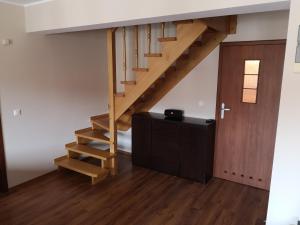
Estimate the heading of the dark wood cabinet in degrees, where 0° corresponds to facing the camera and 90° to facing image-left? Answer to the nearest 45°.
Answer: approximately 45°

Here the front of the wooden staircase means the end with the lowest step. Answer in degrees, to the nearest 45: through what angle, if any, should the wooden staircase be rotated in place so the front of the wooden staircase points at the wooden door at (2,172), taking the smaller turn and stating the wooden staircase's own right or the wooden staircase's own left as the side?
approximately 45° to the wooden staircase's own right

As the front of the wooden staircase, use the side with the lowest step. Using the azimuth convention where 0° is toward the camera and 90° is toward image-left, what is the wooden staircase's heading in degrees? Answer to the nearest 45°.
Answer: approximately 45°

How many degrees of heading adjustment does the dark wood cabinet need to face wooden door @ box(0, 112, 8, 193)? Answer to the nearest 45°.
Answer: approximately 45° to its right

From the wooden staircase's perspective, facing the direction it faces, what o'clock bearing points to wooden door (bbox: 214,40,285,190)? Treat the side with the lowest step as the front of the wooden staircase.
The wooden door is roughly at 8 o'clock from the wooden staircase.

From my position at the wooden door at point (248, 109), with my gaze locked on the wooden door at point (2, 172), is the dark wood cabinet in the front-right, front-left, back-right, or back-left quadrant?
front-right
